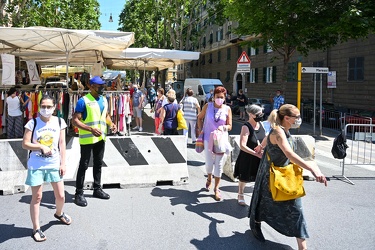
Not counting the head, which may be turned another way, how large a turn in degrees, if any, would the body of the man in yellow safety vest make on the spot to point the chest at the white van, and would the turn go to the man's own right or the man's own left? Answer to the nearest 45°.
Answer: approximately 135° to the man's own left

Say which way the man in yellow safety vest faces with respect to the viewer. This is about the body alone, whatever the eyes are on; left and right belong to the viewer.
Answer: facing the viewer and to the right of the viewer

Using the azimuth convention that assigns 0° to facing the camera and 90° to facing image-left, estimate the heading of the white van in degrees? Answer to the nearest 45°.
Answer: approximately 315°

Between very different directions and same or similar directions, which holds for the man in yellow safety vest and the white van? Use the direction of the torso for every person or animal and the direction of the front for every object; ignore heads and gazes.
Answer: same or similar directions

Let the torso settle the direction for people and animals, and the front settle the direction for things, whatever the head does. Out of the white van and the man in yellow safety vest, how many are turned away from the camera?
0

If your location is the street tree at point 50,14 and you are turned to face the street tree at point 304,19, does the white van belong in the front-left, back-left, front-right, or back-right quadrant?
front-left

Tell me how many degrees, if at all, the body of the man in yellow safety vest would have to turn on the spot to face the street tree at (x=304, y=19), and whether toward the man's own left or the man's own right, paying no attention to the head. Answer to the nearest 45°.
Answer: approximately 90° to the man's own left

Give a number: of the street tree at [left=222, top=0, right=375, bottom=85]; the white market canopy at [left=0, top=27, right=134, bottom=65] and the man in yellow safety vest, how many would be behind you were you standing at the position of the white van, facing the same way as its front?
0

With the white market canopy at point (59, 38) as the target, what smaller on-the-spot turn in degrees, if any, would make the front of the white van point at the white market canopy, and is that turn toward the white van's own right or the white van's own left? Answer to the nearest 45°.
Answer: approximately 45° to the white van's own right

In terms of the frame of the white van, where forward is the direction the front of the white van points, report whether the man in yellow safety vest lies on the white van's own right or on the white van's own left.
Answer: on the white van's own right

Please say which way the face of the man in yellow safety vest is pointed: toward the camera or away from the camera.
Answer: toward the camera
